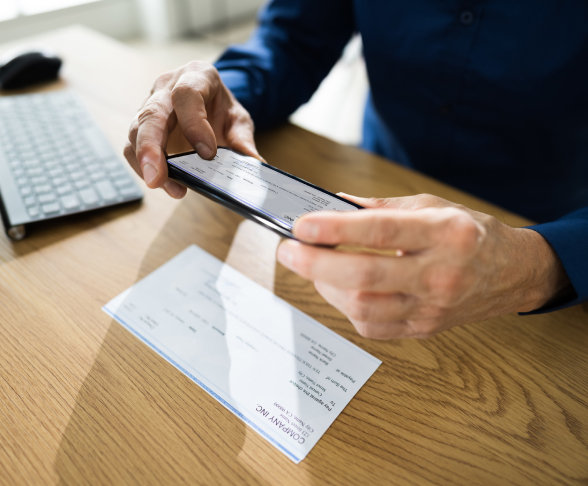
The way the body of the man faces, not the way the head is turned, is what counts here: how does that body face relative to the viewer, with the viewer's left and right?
facing the viewer and to the left of the viewer
